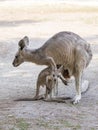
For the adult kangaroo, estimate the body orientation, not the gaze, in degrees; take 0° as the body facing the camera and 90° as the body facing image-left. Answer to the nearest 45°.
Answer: approximately 90°
